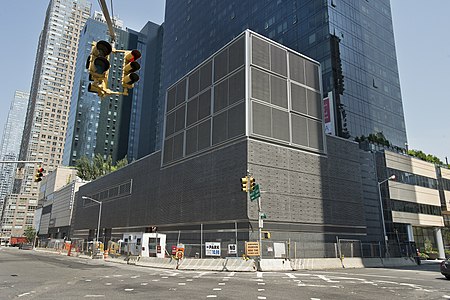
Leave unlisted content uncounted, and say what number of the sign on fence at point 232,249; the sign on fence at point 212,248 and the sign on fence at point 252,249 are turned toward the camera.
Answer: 3

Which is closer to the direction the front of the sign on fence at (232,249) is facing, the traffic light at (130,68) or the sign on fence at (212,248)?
the traffic light

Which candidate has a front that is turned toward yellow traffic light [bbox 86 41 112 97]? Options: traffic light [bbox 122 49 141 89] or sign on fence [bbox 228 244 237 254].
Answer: the sign on fence

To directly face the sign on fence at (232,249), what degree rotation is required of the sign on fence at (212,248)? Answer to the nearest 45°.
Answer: approximately 45° to its left

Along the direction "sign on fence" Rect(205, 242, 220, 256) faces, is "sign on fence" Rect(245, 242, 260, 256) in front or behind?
in front

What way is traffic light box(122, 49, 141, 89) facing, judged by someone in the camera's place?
facing the viewer and to the right of the viewer

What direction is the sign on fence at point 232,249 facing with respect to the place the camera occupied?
facing the viewer

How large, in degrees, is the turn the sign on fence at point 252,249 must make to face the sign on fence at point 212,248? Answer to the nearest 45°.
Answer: approximately 135° to its right

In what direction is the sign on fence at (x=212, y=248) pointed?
toward the camera

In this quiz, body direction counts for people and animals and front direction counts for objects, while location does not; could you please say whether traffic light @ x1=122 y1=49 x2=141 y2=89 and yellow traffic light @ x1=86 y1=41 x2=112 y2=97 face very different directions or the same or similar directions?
same or similar directions
